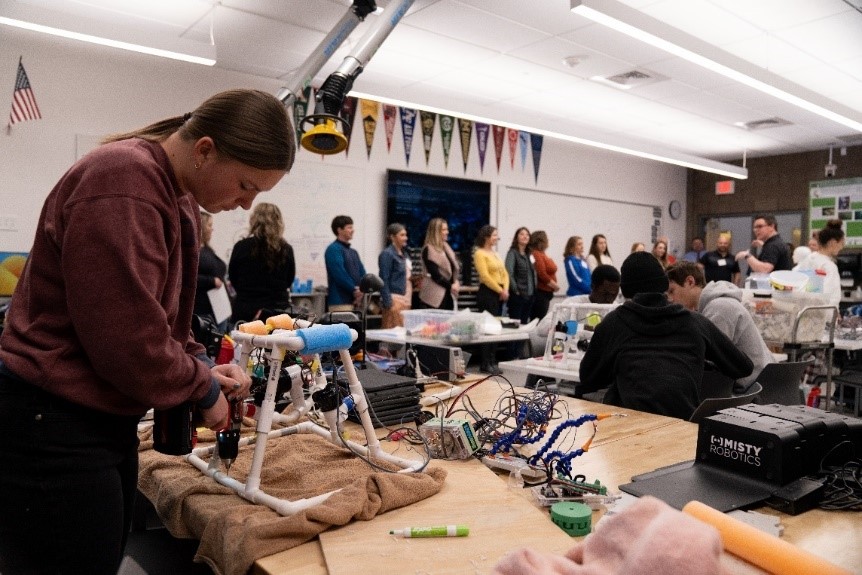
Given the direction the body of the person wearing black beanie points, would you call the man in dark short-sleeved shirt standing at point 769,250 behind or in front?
in front

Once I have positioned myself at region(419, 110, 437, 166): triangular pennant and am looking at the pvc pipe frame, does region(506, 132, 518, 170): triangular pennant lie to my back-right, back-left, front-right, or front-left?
back-left

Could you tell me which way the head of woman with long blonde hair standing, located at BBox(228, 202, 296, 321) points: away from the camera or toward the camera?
away from the camera

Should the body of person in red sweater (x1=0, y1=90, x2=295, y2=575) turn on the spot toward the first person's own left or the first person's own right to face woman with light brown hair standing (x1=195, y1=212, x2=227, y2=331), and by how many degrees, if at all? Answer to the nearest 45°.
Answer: approximately 90° to the first person's own left

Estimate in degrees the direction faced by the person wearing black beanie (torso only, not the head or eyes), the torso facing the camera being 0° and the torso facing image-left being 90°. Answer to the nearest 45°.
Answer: approximately 180°

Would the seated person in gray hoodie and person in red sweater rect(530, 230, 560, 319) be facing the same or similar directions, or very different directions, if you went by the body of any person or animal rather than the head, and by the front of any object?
very different directions

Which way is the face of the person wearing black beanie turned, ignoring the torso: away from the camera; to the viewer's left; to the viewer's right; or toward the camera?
away from the camera

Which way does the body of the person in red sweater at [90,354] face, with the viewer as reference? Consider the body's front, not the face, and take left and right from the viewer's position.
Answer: facing to the right of the viewer

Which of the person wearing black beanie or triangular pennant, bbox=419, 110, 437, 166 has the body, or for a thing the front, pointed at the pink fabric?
the triangular pennant

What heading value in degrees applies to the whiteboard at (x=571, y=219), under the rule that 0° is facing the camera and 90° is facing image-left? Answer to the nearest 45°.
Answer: approximately 315°

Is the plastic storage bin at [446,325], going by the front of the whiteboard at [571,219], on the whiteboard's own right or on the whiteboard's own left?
on the whiteboard's own right

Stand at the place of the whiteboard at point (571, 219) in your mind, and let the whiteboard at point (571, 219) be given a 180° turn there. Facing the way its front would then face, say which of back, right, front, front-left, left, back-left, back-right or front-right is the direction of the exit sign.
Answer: right

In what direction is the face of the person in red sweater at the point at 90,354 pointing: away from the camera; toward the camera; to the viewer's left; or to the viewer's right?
to the viewer's right
